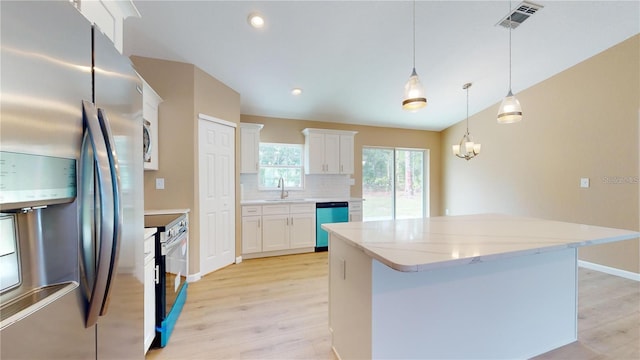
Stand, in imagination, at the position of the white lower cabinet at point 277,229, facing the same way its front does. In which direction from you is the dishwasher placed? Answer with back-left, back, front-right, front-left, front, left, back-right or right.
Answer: left

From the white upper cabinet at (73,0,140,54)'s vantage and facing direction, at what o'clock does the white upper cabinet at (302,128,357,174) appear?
the white upper cabinet at (302,128,357,174) is roughly at 11 o'clock from the white upper cabinet at (73,0,140,54).

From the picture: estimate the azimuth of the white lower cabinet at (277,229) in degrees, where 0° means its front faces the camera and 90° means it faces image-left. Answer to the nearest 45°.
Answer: approximately 0°

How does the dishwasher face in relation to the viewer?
toward the camera

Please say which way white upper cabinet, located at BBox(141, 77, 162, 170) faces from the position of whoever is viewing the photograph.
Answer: facing to the right of the viewer

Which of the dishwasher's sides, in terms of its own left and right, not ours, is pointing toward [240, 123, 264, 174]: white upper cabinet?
right

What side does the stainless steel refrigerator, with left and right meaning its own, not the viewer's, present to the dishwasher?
left

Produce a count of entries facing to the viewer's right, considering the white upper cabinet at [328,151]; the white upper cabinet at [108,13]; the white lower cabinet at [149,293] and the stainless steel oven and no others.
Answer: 3

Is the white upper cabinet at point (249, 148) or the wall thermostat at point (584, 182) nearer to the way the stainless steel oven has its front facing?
the wall thermostat

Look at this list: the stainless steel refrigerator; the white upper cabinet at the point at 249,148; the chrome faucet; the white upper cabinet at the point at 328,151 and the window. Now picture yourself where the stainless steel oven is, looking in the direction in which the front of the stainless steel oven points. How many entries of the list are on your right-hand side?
1

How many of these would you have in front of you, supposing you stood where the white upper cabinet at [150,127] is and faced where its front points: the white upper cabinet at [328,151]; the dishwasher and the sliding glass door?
3

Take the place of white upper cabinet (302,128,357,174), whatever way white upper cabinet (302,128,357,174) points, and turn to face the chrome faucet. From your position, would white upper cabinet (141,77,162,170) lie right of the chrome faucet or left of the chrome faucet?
left

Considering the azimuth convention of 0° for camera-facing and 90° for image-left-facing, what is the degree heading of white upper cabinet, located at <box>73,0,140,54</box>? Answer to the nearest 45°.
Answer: approximately 270°

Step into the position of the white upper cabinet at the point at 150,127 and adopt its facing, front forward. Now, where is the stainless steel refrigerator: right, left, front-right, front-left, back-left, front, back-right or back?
right

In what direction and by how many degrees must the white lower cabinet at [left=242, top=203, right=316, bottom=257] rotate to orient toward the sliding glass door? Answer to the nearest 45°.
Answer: approximately 135° to its left

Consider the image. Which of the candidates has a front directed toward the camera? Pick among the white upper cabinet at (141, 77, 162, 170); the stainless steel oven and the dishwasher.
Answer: the dishwasher

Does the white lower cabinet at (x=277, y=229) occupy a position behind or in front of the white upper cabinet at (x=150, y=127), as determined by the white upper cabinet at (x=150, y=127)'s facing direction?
in front

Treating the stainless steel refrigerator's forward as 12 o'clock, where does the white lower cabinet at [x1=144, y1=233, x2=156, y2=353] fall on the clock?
The white lower cabinet is roughly at 8 o'clock from the stainless steel refrigerator.

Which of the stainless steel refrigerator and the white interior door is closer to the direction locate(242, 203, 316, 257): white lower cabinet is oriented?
the stainless steel refrigerator

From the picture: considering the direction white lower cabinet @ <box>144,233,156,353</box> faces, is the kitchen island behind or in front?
in front
